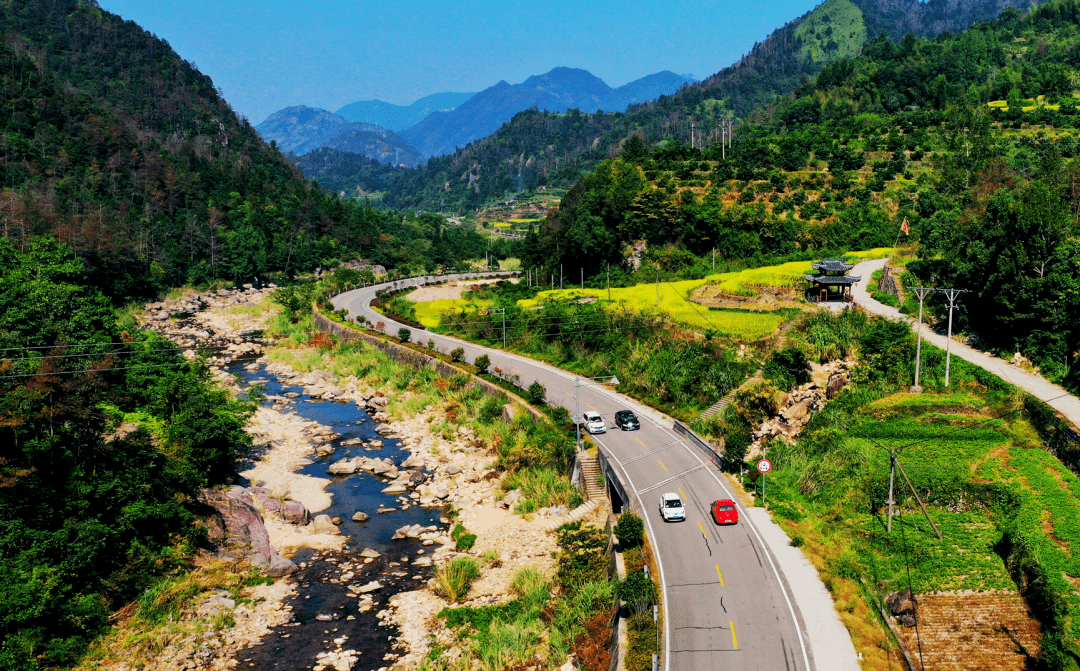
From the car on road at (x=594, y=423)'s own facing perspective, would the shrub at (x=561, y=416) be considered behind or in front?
behind

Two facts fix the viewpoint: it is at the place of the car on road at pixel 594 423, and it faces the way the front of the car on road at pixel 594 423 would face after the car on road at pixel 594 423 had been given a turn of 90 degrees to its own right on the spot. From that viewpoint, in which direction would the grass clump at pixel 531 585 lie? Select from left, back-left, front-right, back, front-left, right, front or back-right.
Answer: front-left

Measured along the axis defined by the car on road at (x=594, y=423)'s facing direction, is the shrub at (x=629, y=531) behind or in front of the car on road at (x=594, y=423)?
in front

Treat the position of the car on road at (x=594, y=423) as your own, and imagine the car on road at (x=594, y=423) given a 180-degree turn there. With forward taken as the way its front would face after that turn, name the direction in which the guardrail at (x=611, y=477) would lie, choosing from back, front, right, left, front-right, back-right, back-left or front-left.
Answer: back-left

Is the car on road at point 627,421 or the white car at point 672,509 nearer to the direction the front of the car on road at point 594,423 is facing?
the white car

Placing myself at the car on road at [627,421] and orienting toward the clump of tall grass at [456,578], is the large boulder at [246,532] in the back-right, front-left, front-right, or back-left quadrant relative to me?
front-right

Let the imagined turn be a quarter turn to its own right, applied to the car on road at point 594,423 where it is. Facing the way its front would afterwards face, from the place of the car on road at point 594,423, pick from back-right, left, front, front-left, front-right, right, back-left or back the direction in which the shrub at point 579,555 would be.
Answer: front-left

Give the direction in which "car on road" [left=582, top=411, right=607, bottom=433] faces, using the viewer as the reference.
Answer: facing the viewer and to the right of the viewer

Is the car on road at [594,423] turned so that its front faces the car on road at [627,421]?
no

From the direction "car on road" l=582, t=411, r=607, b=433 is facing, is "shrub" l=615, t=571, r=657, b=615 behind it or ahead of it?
ahead

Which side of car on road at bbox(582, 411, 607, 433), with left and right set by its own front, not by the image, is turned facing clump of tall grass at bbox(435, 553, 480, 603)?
right

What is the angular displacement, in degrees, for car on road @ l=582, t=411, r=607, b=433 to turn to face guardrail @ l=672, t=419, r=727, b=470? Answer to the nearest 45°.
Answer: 0° — it already faces it

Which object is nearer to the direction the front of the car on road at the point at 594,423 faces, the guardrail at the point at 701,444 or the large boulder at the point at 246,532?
the guardrail

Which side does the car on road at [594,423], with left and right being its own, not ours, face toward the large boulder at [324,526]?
right
